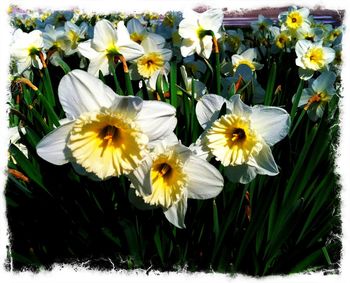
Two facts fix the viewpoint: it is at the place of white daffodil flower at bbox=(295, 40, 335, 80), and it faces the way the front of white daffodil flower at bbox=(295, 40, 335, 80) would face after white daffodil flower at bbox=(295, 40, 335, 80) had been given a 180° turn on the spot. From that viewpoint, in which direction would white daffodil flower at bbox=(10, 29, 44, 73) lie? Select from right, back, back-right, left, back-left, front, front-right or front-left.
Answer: back-left

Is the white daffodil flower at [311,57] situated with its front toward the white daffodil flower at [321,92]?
yes

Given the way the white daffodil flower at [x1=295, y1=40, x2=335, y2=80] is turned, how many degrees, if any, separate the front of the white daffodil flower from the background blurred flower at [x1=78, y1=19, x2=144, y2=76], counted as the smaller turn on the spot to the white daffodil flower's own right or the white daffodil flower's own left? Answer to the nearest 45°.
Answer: approximately 45° to the white daffodil flower's own right

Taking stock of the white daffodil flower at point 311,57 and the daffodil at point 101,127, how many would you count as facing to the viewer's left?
0

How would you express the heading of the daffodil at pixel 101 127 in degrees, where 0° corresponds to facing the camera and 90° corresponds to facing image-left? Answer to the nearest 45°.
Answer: approximately 0°

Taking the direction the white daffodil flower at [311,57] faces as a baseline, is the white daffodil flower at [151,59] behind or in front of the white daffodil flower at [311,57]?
in front
